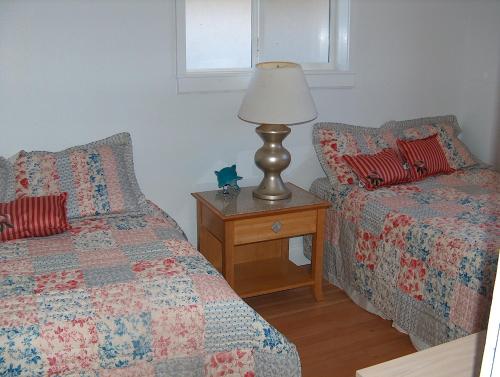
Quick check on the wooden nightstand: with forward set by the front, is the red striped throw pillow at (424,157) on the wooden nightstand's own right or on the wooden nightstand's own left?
on the wooden nightstand's own left

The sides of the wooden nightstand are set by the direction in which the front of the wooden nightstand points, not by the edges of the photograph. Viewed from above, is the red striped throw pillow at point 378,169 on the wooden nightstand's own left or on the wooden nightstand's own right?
on the wooden nightstand's own left

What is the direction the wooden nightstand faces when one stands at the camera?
facing the viewer and to the right of the viewer

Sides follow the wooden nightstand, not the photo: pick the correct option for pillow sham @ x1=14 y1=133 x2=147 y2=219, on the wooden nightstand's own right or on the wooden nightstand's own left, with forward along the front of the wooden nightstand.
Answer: on the wooden nightstand's own right

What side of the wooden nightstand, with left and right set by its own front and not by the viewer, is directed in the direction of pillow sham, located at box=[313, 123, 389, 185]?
left

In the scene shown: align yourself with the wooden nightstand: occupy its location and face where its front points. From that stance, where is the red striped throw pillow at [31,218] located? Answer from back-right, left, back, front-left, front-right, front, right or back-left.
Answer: right

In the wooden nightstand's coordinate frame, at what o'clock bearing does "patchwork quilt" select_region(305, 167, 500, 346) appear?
The patchwork quilt is roughly at 11 o'clock from the wooden nightstand.

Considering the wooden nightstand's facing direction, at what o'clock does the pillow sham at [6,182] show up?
The pillow sham is roughly at 4 o'clock from the wooden nightstand.

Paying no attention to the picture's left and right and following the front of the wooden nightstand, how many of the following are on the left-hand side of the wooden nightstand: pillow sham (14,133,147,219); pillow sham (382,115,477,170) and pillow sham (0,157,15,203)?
1

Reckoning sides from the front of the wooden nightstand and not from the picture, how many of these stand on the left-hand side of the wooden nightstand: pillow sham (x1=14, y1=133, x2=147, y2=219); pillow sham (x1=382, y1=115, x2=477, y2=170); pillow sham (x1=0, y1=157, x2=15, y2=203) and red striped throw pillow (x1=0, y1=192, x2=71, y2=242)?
1
